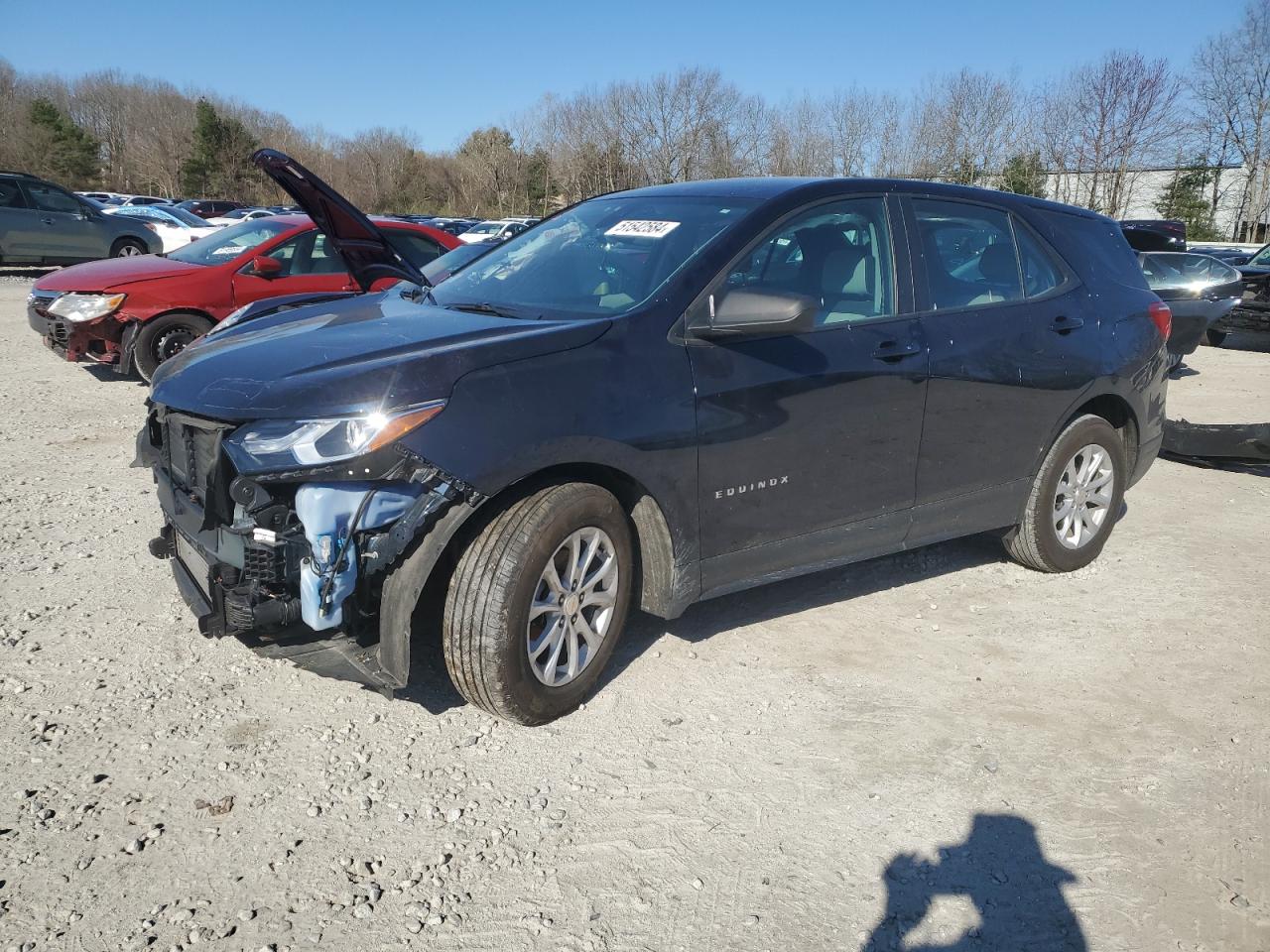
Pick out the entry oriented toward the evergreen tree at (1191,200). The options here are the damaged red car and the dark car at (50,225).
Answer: the dark car

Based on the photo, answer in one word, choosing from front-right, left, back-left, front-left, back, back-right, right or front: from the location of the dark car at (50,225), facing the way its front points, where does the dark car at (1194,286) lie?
front-right

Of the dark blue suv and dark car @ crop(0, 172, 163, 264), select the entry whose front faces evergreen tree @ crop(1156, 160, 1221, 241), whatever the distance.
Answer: the dark car

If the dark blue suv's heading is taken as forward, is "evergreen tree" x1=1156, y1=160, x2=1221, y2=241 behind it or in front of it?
behind

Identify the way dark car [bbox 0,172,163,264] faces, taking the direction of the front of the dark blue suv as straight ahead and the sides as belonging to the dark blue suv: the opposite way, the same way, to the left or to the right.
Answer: the opposite way

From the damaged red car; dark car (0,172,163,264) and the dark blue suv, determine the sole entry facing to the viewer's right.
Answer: the dark car

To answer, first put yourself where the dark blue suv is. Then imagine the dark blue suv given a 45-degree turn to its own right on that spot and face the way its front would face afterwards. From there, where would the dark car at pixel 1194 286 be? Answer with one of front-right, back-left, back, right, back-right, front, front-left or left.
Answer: back-right

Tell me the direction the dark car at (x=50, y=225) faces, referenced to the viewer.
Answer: facing to the right of the viewer

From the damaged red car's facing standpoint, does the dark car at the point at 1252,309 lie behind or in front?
behind

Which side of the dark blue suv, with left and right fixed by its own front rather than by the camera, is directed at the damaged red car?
right

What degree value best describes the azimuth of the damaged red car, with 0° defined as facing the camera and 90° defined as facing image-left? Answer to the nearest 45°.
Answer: approximately 45°
